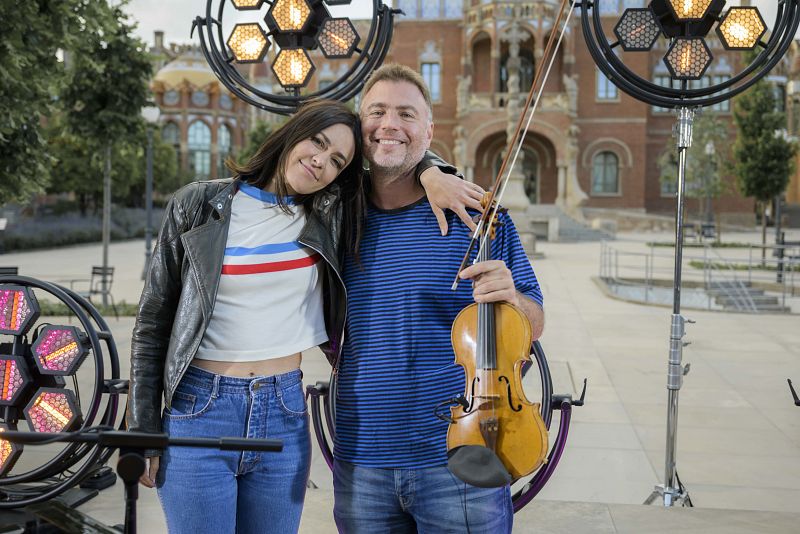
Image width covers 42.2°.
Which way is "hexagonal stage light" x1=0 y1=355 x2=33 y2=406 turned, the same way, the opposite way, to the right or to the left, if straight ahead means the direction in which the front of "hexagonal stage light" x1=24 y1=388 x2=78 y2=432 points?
the same way

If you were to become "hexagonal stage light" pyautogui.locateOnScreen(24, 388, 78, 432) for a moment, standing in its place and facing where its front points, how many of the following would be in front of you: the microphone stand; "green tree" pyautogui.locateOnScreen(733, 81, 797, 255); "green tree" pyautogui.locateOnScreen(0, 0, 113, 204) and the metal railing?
1

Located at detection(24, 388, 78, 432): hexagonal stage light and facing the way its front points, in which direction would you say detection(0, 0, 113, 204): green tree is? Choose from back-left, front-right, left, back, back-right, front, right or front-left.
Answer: back

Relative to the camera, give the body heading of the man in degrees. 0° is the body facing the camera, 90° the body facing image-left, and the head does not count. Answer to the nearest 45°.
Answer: approximately 0°

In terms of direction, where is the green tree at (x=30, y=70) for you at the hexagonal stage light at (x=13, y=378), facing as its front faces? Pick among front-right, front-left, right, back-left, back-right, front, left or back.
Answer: back

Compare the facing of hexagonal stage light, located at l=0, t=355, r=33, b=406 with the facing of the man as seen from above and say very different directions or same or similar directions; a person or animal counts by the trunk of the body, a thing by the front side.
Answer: same or similar directions

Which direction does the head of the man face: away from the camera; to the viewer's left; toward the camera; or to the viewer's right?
toward the camera

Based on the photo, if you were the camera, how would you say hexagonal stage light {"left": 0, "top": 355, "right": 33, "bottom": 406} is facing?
facing the viewer
